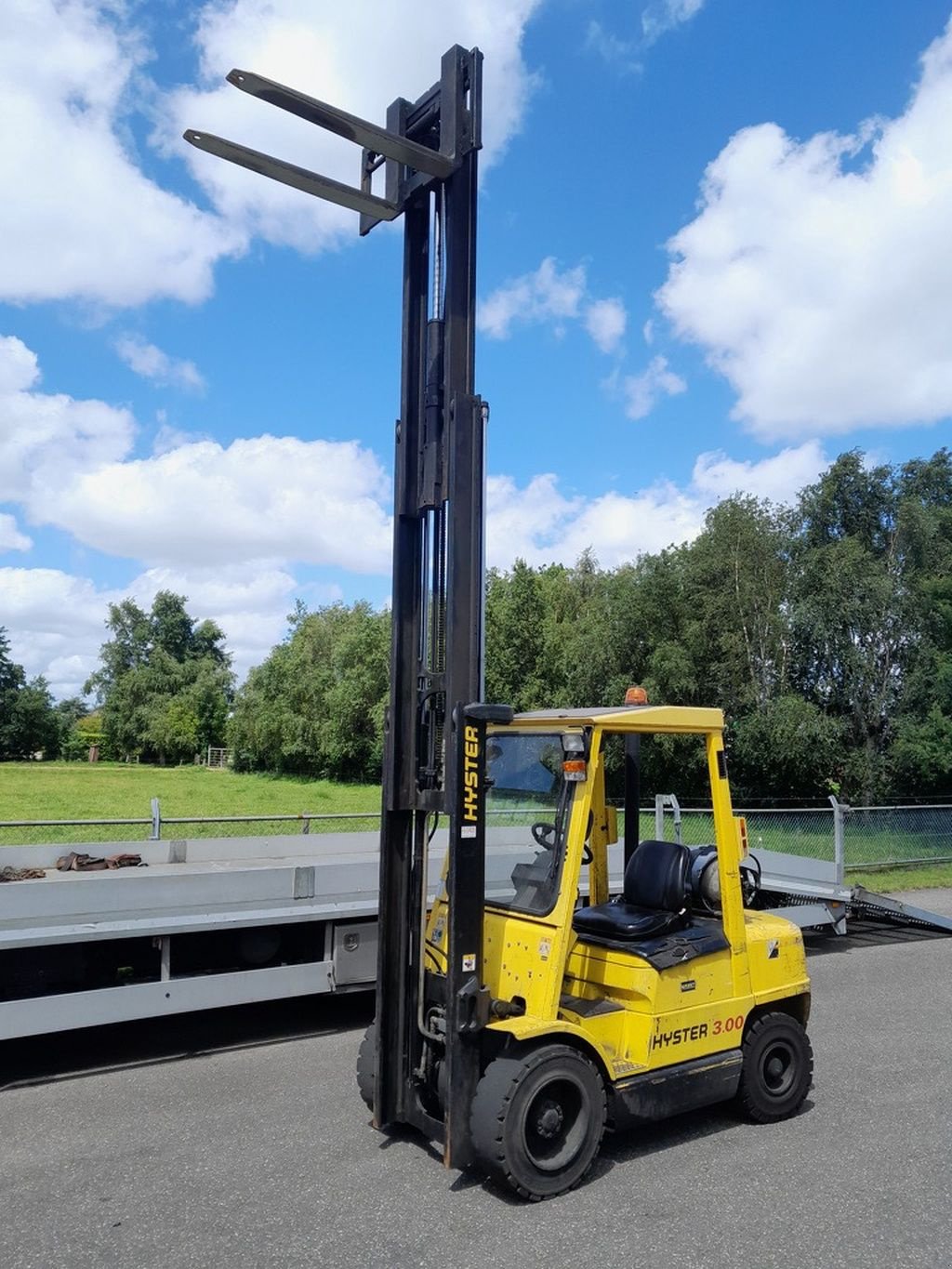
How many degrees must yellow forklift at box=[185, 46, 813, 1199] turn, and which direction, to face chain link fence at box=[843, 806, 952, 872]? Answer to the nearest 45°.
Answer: approximately 180°

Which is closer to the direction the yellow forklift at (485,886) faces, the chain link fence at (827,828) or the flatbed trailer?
the flatbed trailer

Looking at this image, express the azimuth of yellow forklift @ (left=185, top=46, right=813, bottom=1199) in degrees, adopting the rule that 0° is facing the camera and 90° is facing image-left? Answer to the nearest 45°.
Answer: approximately 45°

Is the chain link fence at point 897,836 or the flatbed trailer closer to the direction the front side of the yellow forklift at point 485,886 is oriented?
the flatbed trailer
